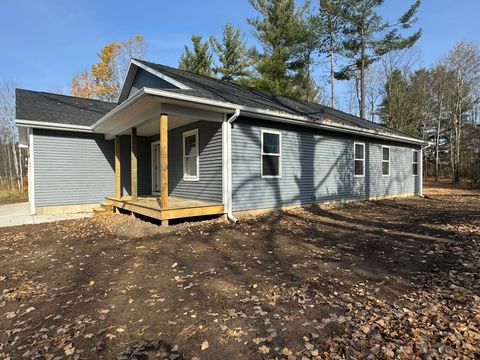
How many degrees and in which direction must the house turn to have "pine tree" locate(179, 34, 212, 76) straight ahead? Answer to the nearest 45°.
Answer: approximately 135° to its right

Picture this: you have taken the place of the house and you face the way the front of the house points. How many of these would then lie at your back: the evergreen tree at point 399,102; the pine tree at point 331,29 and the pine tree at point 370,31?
3

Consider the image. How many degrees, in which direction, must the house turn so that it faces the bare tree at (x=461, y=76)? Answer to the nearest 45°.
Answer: approximately 180°

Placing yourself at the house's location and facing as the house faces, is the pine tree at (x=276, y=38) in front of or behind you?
behind

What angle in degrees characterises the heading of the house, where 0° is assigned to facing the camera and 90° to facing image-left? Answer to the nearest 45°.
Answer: approximately 45°

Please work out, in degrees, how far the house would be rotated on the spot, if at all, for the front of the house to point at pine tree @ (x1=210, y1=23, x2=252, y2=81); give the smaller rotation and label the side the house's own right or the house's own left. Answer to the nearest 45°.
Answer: approximately 135° to the house's own right

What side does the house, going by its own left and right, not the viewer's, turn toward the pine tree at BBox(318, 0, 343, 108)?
back

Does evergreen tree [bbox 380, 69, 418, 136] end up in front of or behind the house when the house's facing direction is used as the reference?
behind

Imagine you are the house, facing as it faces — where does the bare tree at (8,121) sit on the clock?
The bare tree is roughly at 3 o'clock from the house.

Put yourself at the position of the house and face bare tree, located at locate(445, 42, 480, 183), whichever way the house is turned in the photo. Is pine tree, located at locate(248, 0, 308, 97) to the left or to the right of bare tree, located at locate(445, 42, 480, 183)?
left
